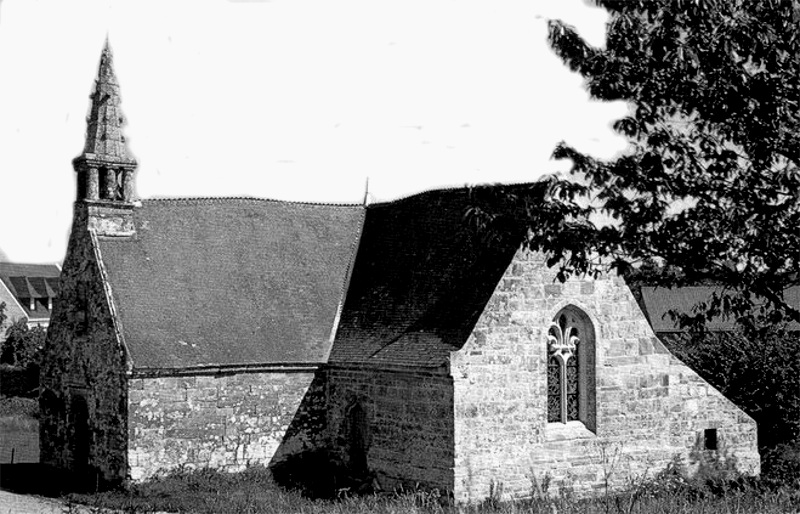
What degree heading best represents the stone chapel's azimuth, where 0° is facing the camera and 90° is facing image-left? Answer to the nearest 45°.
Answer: approximately 45°

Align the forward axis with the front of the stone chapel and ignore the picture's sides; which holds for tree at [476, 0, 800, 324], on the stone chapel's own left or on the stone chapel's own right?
on the stone chapel's own left
